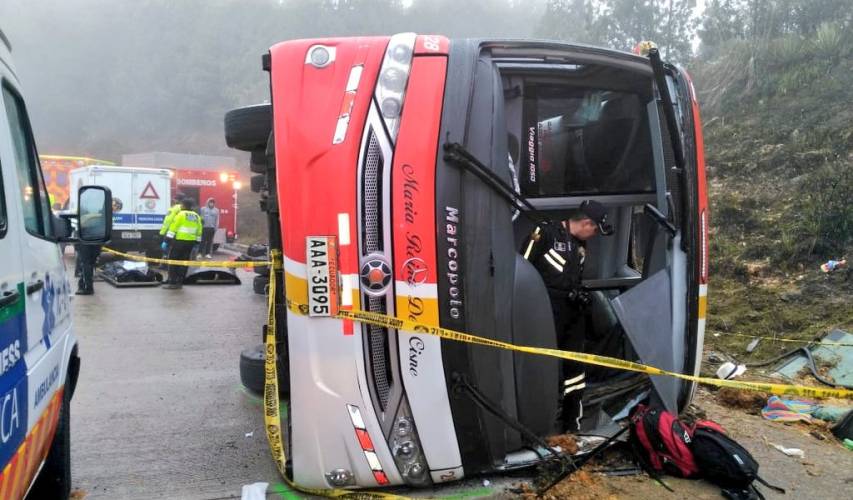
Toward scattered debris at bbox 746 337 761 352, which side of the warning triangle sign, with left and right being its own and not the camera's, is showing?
front

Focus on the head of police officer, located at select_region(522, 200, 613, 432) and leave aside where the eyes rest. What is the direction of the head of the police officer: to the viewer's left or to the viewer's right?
to the viewer's right

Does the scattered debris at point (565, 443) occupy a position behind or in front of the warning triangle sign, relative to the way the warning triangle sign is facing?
in front

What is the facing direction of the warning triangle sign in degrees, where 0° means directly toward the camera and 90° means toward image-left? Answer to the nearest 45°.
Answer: approximately 0°

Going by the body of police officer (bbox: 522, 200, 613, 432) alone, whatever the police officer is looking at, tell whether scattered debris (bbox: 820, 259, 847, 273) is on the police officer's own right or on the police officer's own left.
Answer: on the police officer's own left

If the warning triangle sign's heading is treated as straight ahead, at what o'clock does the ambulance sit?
The ambulance is roughly at 12 o'clock from the warning triangle sign.

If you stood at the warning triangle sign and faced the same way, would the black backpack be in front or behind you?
in front
